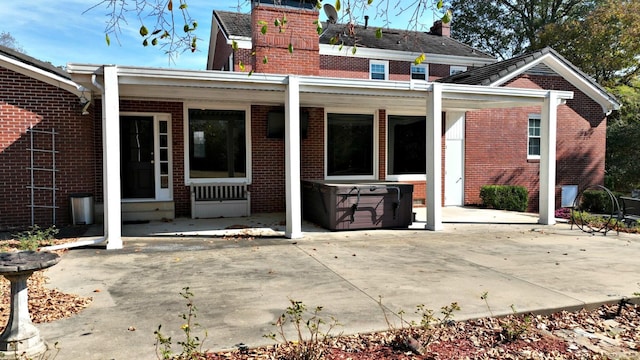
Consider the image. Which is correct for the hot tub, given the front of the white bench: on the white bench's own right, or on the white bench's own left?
on the white bench's own left

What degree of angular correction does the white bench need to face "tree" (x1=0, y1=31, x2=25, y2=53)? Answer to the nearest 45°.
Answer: approximately 135° to its right

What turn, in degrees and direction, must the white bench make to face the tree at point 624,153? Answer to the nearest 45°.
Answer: approximately 90° to its left

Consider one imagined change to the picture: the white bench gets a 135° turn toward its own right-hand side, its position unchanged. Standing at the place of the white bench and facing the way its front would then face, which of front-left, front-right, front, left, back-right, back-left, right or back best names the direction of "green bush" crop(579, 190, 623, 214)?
back-right

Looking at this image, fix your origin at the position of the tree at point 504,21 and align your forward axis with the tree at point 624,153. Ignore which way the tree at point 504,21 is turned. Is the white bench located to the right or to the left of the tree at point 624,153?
right

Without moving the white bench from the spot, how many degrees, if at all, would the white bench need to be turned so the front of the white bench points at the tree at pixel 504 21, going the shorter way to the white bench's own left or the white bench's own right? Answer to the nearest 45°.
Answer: approximately 135° to the white bench's own left

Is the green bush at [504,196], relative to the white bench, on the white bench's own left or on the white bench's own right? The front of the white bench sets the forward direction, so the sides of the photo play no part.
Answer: on the white bench's own left

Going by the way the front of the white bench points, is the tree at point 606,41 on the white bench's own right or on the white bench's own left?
on the white bench's own left

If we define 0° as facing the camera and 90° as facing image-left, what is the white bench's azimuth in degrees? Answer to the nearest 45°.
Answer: approximately 0°
